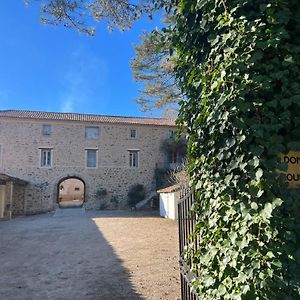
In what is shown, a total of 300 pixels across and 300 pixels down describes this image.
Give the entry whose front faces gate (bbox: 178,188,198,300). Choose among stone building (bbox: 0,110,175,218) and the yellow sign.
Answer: the stone building

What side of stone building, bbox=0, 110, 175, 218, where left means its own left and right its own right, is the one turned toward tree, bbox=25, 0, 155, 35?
front

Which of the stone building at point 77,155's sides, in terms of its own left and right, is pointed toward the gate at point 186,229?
front

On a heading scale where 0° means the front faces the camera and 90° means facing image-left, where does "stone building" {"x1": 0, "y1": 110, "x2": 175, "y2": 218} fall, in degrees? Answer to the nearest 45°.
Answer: approximately 0°
